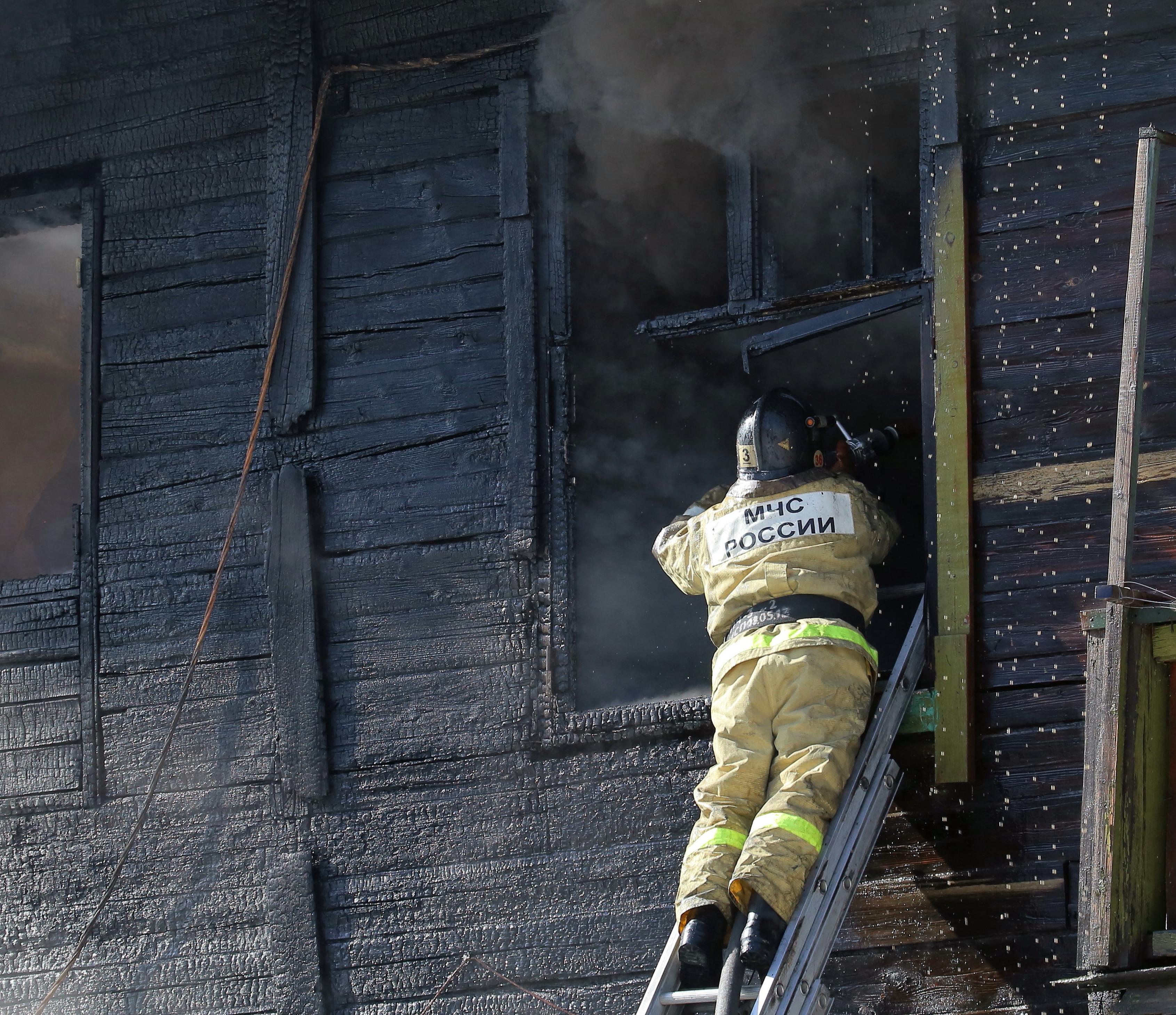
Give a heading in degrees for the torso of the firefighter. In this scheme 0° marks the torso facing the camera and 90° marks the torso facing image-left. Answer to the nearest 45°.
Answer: approximately 180°

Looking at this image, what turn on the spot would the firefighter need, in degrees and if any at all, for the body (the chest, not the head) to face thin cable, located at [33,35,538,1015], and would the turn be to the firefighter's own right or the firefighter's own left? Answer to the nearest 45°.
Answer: approximately 45° to the firefighter's own left

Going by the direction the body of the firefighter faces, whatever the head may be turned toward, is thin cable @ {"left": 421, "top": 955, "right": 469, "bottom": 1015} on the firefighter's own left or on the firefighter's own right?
on the firefighter's own left
